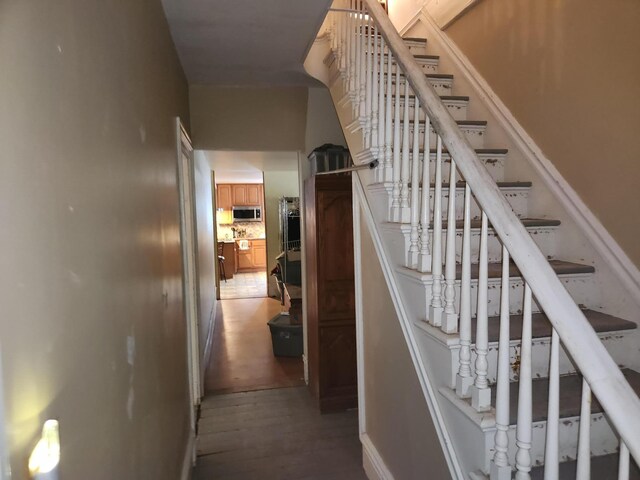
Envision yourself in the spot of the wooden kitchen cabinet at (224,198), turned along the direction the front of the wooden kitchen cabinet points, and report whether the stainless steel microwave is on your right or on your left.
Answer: on your left

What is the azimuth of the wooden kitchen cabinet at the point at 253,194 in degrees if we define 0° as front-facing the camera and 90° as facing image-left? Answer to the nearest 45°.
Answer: approximately 0°

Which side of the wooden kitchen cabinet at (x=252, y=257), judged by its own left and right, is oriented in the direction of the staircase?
front

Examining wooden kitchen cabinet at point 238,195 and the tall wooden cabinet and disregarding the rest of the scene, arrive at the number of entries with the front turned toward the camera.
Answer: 2

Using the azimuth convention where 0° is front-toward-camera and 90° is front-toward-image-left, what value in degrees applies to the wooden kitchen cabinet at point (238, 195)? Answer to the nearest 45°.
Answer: approximately 0°

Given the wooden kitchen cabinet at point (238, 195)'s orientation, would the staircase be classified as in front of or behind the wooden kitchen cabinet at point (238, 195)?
in front

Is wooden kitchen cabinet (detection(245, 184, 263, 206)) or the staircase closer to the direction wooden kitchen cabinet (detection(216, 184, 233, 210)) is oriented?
the staircase

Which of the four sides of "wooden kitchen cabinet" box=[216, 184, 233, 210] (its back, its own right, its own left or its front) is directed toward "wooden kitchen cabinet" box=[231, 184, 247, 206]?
left
